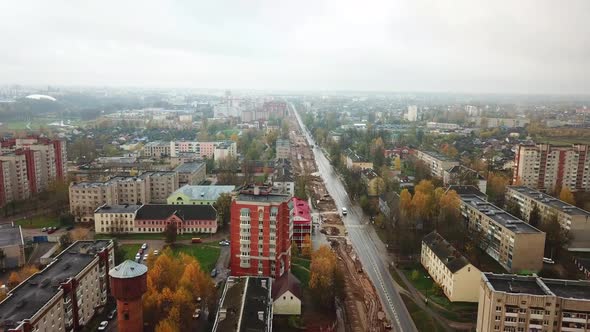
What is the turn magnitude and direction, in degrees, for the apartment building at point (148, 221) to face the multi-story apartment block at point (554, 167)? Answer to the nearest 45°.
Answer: approximately 90° to its left

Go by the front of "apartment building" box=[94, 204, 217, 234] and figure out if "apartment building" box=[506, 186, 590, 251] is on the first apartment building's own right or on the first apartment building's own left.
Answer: on the first apartment building's own left

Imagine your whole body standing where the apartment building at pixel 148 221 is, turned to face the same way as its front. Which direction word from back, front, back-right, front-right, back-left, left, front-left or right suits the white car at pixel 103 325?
front

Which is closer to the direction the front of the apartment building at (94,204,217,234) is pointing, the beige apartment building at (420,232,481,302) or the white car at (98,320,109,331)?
the white car

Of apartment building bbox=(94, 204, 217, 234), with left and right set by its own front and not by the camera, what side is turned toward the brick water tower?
front

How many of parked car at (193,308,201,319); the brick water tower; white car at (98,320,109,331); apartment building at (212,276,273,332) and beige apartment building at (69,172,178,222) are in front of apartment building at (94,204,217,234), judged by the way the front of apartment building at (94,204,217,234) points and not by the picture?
4

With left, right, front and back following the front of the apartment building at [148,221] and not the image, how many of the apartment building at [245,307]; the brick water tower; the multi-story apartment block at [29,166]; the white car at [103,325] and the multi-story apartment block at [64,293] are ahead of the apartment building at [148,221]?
4

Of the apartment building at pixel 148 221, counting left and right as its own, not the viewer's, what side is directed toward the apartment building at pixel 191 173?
back

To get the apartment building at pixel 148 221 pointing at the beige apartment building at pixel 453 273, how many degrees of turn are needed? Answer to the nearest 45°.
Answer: approximately 45° to its left

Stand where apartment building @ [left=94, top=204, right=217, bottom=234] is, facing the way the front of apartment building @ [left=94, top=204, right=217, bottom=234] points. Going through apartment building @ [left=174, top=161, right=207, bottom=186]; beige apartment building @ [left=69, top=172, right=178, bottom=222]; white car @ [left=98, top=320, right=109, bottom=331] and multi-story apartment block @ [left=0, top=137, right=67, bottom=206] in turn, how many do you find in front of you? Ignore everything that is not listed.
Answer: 1

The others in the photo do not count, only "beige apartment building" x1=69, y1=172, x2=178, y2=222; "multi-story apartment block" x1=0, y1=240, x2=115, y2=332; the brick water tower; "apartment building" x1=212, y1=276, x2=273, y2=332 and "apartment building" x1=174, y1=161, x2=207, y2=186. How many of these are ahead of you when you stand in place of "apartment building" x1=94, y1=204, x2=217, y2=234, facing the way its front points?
3

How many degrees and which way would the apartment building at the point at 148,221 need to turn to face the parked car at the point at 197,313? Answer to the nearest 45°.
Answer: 0° — it already faces it

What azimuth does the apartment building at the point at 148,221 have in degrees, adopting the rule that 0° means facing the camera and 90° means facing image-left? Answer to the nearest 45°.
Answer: approximately 0°

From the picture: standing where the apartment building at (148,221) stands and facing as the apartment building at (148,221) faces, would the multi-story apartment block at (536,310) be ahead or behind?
ahead

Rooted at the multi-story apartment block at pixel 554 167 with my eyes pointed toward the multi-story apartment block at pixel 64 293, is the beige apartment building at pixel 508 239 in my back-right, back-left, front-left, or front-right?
front-left

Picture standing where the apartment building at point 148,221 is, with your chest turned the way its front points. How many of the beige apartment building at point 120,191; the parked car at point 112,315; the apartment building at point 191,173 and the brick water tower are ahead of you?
2

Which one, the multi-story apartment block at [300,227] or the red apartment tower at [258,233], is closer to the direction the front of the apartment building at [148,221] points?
the red apartment tower

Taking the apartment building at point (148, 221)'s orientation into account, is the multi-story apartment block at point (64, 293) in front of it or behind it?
in front
